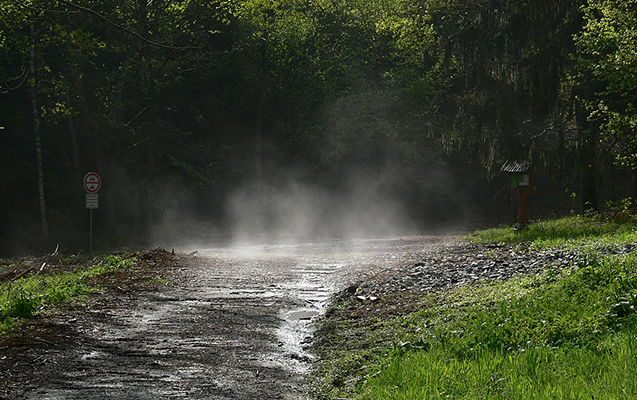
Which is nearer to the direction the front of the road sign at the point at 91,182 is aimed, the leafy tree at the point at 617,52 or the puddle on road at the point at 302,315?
the puddle on road

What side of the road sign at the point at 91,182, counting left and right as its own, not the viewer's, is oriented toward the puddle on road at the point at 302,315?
front

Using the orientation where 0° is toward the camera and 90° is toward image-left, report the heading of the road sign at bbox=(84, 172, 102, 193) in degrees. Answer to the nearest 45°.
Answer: approximately 0°

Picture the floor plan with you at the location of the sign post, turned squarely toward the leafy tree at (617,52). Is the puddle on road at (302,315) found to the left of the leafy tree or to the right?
right

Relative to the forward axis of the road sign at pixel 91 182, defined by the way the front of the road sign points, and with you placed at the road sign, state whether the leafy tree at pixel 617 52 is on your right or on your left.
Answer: on your left
